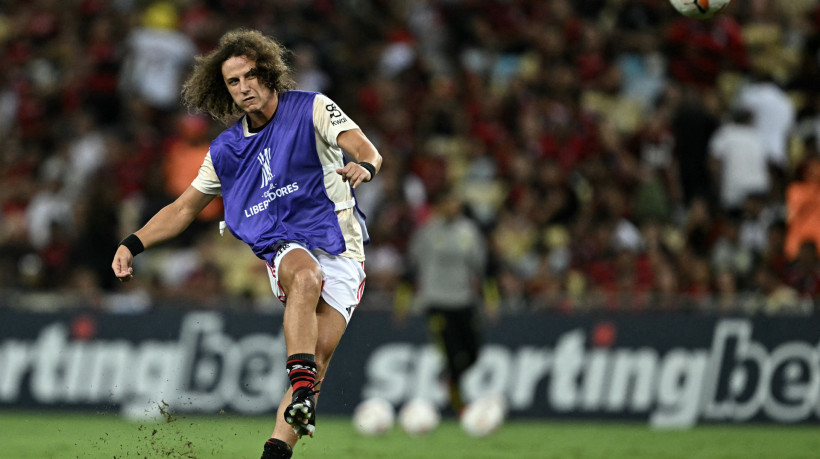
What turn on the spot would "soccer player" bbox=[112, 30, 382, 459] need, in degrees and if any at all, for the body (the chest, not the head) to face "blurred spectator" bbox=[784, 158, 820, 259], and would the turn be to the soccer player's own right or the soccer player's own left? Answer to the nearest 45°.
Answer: approximately 135° to the soccer player's own left

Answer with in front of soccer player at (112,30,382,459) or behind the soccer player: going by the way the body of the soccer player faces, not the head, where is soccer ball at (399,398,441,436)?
behind

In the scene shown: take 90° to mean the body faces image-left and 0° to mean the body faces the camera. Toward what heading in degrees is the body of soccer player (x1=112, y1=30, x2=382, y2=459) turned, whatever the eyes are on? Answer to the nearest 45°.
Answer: approximately 0°

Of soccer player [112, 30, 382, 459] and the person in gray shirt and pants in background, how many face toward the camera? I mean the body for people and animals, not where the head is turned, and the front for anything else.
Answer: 2

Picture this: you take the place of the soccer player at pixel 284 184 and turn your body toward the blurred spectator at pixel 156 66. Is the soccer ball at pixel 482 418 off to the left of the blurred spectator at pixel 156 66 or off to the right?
right

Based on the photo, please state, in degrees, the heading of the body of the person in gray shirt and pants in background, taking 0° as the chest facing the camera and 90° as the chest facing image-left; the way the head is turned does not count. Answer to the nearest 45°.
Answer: approximately 0°

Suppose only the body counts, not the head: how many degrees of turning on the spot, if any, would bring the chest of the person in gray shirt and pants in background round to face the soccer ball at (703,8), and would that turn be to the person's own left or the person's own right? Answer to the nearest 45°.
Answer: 0° — they already face it
